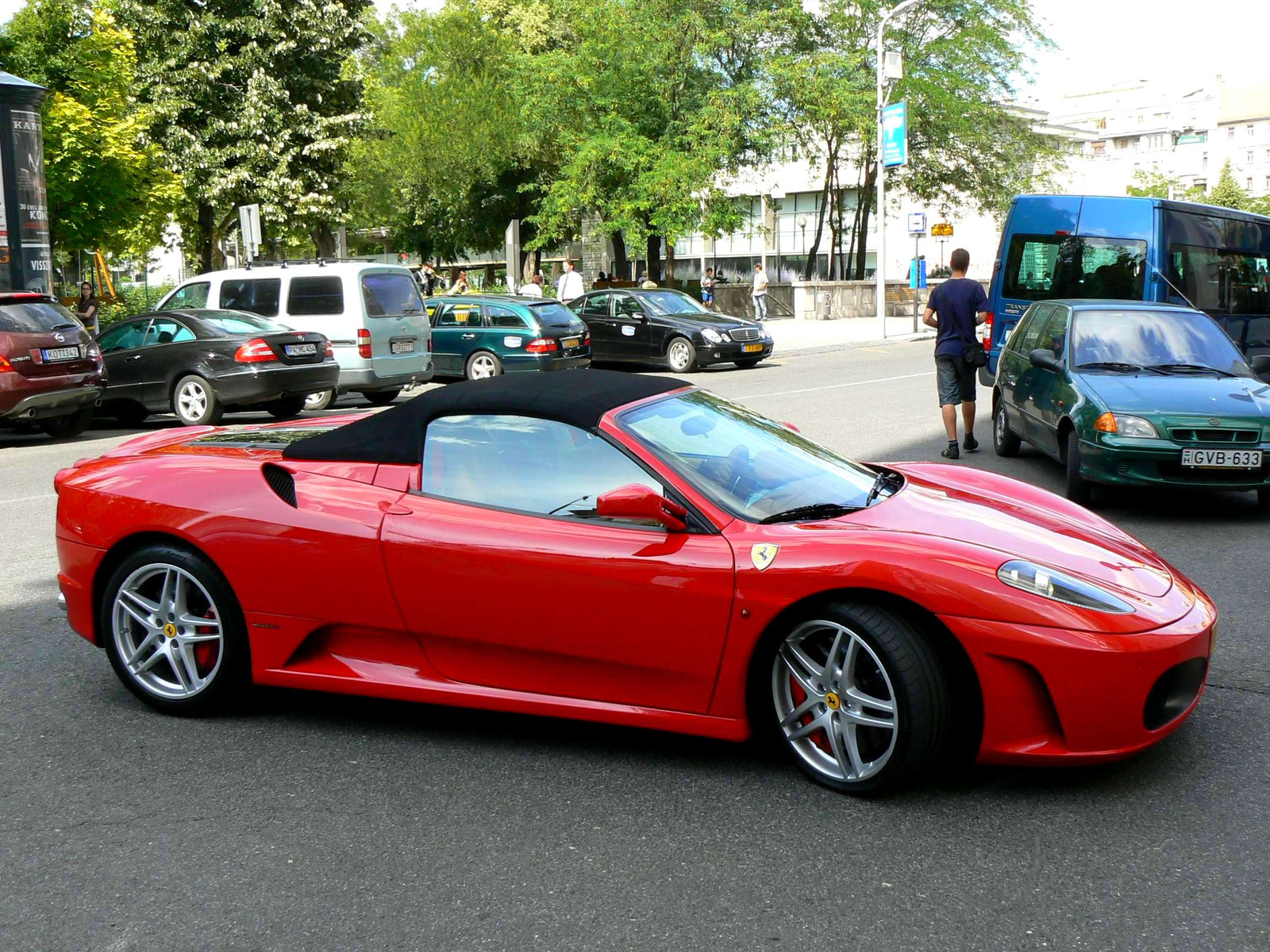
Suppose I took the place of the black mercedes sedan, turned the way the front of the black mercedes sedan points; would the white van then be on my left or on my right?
on my right

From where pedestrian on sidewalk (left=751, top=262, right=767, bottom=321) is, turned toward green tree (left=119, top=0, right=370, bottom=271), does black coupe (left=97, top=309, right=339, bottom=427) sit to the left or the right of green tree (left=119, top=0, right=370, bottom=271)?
left

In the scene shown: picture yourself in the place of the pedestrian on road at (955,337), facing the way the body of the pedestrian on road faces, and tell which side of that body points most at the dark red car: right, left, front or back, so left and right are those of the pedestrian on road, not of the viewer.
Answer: left

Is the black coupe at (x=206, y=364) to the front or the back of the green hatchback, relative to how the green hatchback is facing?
to the back

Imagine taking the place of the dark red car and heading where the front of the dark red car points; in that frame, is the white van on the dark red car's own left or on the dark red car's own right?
on the dark red car's own right

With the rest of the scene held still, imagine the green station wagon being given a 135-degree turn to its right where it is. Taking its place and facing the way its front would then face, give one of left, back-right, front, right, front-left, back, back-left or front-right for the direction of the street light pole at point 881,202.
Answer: front-left

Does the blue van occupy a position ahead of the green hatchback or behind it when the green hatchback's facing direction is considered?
behind

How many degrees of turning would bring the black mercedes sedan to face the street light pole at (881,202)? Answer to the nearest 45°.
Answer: approximately 90° to its left

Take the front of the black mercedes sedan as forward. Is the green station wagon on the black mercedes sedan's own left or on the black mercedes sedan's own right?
on the black mercedes sedan's own right

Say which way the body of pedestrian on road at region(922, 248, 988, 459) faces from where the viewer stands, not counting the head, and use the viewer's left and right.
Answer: facing away from the viewer

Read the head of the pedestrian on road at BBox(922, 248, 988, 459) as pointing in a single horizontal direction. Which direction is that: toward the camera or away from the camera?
away from the camera

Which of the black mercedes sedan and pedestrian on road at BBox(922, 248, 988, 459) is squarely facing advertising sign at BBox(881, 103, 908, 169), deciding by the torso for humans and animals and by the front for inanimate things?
the pedestrian on road

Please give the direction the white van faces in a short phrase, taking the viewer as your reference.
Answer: facing away from the viewer and to the left of the viewer

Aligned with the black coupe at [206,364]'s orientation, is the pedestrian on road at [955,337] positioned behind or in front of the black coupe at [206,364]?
behind

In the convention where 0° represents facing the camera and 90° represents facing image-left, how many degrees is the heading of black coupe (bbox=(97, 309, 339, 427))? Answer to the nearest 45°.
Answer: approximately 135°

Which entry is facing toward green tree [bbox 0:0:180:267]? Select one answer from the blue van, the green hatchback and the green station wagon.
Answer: the green station wagon
